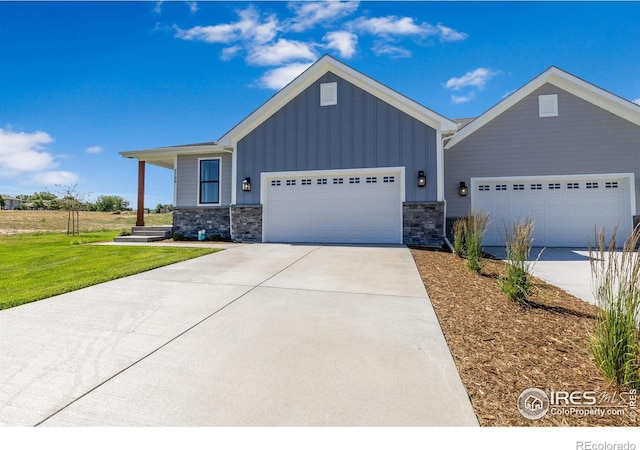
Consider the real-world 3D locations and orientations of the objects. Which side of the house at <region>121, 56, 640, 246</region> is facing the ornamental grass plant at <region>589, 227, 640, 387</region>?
front

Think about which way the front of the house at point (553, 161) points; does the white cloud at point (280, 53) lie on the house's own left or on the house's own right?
on the house's own right

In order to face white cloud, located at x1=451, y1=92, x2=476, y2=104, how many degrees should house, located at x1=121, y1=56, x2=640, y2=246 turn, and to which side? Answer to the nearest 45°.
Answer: approximately 135° to its left

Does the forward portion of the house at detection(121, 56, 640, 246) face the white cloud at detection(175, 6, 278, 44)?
no

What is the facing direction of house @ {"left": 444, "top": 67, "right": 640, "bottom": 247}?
toward the camera

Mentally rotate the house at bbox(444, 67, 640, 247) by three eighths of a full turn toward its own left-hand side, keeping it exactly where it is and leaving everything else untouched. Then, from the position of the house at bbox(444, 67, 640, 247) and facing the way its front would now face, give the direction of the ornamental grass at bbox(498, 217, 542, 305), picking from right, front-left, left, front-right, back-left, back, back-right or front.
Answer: back-right

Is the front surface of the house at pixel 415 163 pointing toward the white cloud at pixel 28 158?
no
